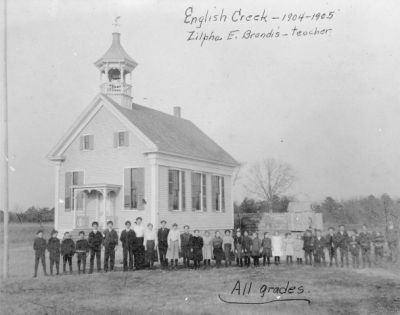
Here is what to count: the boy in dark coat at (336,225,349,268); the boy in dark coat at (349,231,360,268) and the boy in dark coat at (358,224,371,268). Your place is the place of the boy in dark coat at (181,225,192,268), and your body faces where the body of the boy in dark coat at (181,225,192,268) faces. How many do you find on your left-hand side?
3

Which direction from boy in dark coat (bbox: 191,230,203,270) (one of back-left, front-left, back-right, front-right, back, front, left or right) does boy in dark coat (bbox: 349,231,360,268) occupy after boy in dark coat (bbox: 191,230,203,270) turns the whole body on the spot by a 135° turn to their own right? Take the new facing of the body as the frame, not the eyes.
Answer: back-right

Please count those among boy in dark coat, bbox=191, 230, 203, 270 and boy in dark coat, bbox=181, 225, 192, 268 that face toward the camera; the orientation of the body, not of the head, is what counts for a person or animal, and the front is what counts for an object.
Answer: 2

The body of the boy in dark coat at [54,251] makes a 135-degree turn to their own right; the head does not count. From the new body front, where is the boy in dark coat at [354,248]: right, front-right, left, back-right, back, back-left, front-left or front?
back-right

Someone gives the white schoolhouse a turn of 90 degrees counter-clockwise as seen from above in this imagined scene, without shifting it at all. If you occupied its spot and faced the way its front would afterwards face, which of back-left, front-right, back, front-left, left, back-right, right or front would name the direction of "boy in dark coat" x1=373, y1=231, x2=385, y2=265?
front

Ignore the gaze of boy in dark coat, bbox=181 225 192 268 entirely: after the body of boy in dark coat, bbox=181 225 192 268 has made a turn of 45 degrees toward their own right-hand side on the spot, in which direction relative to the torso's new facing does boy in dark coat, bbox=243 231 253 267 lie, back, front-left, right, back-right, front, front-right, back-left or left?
back-left

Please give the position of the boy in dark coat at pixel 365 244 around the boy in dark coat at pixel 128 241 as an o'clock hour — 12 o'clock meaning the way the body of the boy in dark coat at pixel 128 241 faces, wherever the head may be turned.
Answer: the boy in dark coat at pixel 365 244 is roughly at 9 o'clock from the boy in dark coat at pixel 128 241.

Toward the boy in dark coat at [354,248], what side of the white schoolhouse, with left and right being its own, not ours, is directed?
left

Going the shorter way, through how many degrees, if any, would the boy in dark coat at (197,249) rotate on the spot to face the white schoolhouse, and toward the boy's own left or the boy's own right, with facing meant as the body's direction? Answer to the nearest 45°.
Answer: approximately 135° to the boy's own right

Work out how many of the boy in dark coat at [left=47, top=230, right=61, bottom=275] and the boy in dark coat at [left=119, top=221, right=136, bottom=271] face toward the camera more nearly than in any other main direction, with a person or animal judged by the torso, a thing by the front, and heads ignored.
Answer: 2

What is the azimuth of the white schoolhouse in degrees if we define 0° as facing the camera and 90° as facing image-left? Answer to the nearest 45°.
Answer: approximately 45°
